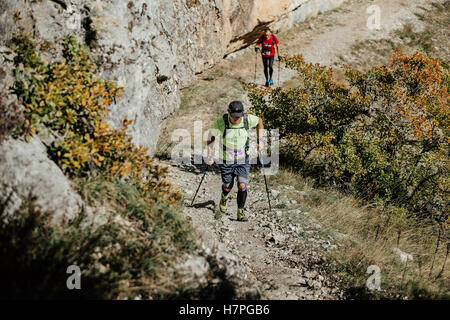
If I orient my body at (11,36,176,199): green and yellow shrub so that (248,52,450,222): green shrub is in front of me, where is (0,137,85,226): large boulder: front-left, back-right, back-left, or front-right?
back-right

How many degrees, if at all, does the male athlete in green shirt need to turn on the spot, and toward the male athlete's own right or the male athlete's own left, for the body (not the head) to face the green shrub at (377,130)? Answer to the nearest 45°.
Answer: approximately 135° to the male athlete's own left

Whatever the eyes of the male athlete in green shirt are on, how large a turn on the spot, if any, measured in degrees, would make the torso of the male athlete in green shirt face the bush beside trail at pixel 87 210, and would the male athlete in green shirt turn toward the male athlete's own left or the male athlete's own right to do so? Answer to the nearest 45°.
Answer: approximately 45° to the male athlete's own right

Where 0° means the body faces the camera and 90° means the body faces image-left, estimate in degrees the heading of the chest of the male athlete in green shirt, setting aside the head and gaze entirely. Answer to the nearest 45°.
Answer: approximately 0°

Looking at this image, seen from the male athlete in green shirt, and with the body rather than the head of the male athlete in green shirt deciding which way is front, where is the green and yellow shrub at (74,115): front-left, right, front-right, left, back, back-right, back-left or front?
front-right
